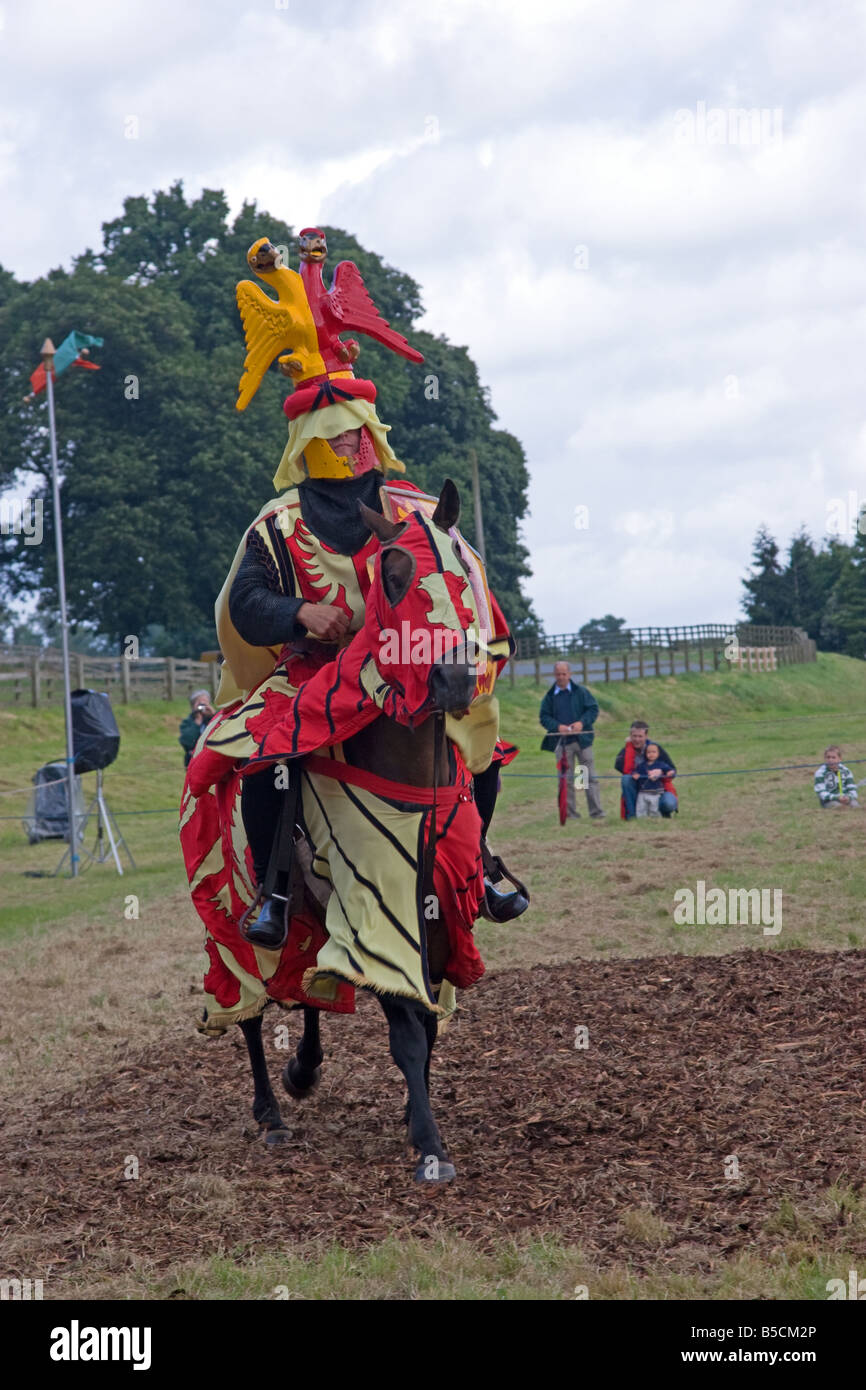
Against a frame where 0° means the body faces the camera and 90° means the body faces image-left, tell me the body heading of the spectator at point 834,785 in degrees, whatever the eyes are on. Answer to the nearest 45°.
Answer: approximately 0°

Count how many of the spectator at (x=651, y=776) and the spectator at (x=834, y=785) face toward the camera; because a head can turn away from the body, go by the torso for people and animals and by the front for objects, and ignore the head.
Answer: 2

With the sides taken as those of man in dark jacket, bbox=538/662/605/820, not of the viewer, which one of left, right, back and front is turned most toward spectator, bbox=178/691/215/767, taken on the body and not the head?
right

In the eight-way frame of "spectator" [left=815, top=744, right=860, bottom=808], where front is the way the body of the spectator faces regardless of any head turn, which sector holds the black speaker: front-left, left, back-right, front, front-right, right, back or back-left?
right

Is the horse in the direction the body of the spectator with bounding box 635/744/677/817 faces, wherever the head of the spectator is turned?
yes

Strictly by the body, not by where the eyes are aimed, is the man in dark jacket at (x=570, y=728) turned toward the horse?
yes

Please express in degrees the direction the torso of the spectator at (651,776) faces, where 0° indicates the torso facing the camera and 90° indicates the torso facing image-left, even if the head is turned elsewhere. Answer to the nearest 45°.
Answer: approximately 0°

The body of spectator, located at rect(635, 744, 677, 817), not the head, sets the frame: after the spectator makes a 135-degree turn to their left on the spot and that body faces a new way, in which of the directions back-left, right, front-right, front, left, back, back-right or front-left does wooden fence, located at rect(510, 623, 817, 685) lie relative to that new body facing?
front-left

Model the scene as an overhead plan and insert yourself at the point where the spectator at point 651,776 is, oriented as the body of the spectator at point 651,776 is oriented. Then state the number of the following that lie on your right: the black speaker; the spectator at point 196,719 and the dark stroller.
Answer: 3

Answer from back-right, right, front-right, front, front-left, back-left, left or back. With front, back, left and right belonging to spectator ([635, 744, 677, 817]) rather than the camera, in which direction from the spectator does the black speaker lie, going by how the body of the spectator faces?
right

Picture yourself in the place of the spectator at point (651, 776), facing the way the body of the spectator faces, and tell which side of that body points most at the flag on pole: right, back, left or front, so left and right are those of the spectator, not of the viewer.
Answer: right
